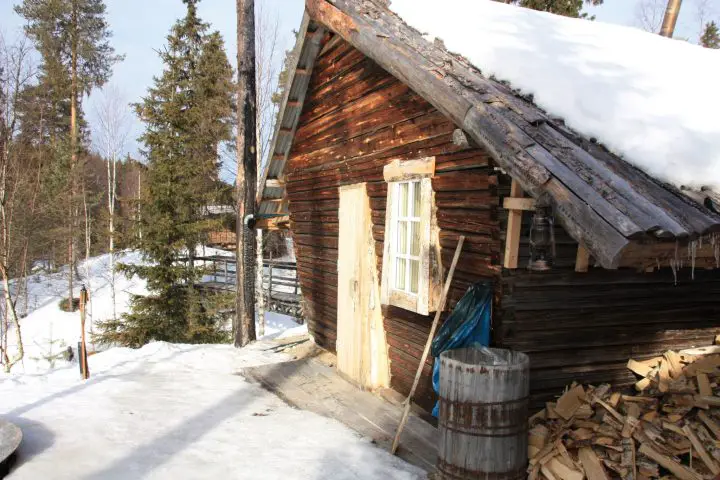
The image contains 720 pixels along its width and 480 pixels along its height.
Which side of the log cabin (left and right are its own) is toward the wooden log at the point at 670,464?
left

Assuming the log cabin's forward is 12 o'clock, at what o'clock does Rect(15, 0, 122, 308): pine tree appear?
The pine tree is roughly at 3 o'clock from the log cabin.

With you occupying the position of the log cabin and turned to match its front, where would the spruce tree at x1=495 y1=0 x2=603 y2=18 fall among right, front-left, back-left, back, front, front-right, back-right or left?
back-right

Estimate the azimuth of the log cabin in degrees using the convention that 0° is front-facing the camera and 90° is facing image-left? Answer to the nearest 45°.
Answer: approximately 45°

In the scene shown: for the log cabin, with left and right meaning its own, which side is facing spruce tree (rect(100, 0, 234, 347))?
right
